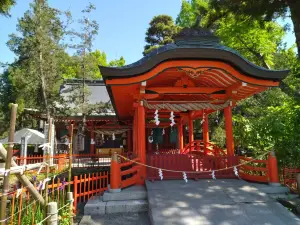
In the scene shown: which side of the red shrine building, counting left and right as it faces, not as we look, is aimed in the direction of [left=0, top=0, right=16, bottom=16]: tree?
right

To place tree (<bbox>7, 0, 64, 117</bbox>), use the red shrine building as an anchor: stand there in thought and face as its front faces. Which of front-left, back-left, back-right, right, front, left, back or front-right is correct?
back-right

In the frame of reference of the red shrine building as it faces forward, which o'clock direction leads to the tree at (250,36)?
The tree is roughly at 7 o'clock from the red shrine building.

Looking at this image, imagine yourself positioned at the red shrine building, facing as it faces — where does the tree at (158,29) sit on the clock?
The tree is roughly at 6 o'clock from the red shrine building.

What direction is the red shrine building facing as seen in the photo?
toward the camera

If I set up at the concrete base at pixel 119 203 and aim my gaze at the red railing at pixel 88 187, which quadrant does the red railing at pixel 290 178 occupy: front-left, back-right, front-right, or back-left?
back-right

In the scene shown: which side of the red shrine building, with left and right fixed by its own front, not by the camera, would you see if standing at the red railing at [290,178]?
left
